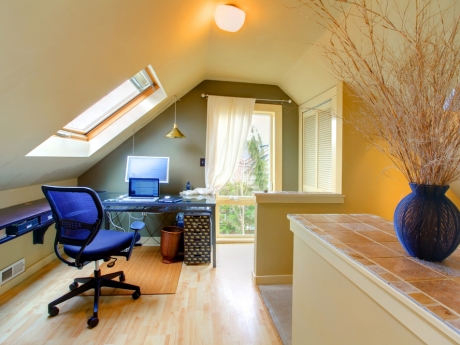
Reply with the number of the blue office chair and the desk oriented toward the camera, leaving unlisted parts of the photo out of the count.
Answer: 1

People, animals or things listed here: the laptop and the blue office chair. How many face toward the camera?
1

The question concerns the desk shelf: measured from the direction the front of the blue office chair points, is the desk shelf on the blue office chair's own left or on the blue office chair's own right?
on the blue office chair's own left

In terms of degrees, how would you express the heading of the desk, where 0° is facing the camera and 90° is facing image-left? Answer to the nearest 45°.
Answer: approximately 0°

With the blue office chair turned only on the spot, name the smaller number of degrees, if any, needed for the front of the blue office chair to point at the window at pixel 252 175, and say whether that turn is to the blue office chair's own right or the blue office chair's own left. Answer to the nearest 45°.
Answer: approximately 45° to the blue office chair's own right

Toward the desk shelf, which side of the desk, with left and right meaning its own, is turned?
right

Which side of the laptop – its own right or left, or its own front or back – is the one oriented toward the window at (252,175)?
left
